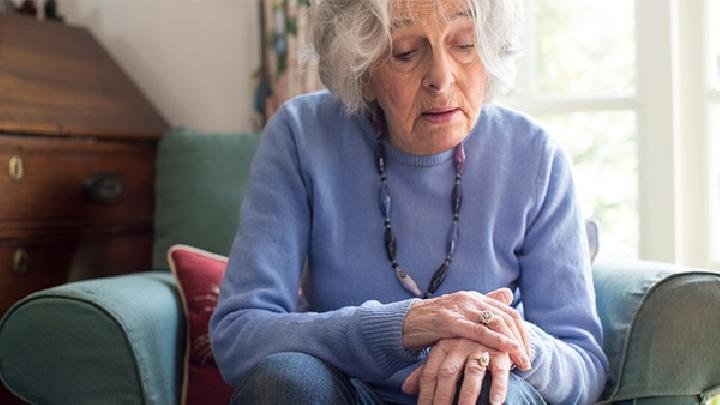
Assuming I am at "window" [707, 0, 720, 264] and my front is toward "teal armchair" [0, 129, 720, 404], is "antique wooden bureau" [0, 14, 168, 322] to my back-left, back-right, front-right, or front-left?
front-right

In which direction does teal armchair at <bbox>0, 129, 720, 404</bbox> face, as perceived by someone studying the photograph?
facing the viewer

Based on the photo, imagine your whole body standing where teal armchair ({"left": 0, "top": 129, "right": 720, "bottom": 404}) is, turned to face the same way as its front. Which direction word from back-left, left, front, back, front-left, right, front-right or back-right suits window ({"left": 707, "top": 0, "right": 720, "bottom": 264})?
back-left

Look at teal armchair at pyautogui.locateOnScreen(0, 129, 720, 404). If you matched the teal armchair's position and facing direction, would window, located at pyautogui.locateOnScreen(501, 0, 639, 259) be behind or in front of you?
behind

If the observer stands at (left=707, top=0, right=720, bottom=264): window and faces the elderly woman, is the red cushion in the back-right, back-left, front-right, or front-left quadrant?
front-right

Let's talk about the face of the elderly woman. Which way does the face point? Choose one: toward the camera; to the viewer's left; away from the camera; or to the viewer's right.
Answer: toward the camera

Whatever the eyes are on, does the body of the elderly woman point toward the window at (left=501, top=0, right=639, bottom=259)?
no

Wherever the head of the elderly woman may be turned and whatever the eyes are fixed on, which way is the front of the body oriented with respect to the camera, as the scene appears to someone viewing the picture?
toward the camera

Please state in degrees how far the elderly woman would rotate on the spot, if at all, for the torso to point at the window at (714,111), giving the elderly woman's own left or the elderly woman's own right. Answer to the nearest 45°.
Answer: approximately 135° to the elderly woman's own left

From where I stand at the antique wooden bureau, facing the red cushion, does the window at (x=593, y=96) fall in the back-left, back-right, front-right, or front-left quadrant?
front-left
